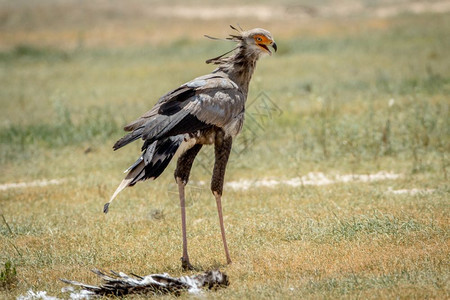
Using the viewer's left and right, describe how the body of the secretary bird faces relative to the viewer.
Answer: facing to the right of the viewer
